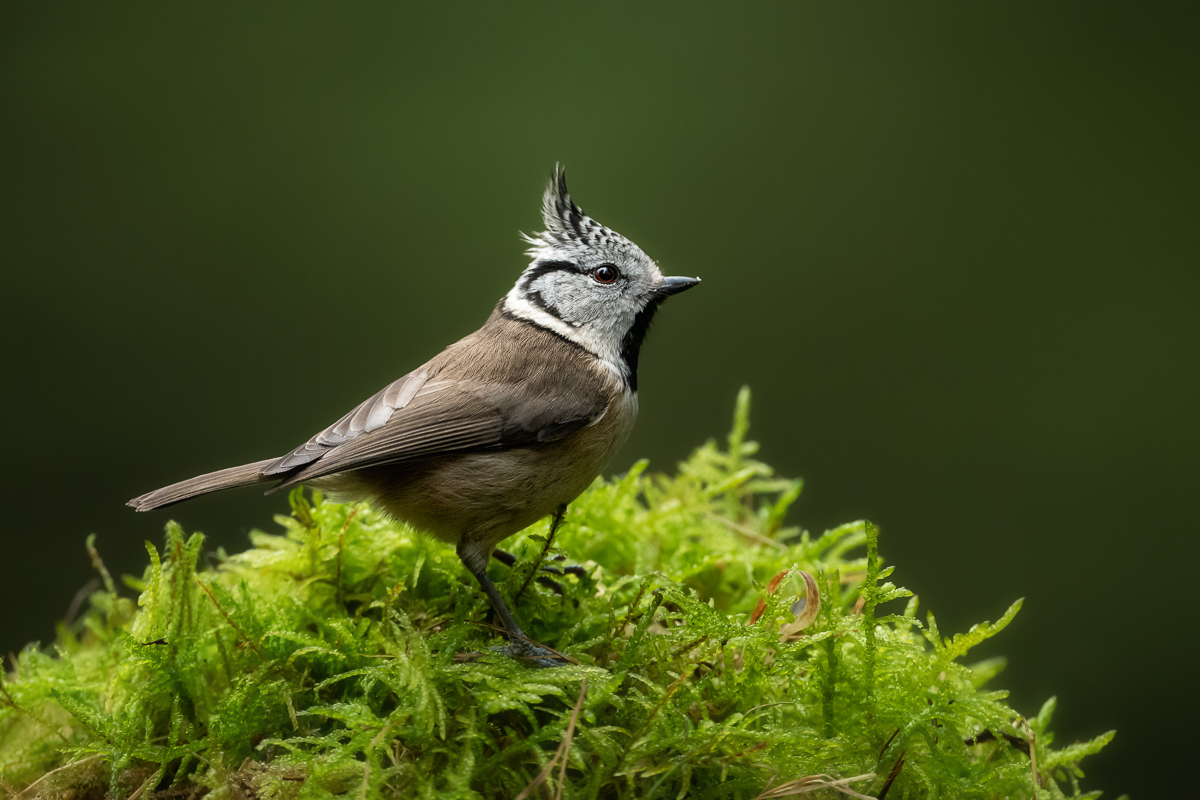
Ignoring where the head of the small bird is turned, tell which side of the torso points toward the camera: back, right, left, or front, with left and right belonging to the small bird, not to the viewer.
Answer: right
